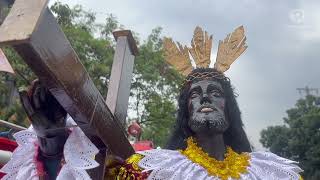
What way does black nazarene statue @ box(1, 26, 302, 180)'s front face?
toward the camera
